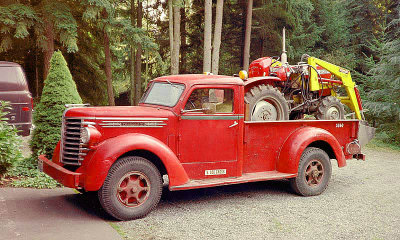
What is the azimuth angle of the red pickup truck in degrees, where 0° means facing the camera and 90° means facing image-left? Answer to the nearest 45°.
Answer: approximately 45°

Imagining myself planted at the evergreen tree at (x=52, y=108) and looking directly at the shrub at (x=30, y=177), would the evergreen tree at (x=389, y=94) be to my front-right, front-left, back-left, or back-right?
back-left

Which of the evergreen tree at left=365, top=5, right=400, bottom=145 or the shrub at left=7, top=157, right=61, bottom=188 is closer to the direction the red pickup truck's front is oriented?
the shrub

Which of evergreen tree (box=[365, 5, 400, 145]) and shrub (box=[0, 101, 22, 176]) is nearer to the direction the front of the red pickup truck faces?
the shrub

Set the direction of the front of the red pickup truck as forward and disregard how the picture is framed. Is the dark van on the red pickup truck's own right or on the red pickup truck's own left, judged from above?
on the red pickup truck's own right

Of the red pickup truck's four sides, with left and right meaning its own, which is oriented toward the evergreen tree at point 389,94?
back

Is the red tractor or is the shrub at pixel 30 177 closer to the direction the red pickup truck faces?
the shrub
